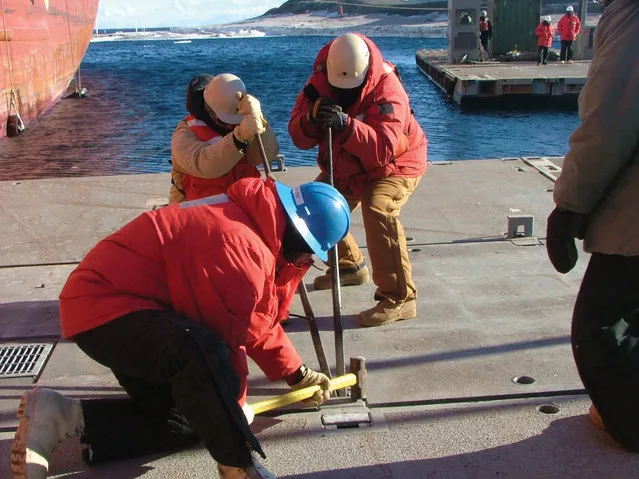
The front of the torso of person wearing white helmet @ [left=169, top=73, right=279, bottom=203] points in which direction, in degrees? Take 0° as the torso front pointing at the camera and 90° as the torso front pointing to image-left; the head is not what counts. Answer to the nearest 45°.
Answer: approximately 315°

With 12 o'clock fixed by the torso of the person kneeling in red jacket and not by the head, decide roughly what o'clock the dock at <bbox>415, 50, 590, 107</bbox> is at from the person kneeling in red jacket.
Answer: The dock is roughly at 10 o'clock from the person kneeling in red jacket.

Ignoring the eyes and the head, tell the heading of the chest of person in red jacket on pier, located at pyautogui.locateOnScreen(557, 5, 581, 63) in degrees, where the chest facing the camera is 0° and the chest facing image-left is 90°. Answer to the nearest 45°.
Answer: approximately 0°

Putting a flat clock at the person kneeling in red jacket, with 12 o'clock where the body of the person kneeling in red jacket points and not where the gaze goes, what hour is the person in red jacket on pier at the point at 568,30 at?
The person in red jacket on pier is roughly at 10 o'clock from the person kneeling in red jacket.

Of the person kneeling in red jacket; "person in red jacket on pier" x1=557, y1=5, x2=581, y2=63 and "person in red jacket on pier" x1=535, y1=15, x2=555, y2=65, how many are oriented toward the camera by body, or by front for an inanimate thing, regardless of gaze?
2

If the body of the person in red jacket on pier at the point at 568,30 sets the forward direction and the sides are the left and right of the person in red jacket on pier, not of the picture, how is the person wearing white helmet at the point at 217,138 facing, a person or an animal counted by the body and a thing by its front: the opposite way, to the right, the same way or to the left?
to the left

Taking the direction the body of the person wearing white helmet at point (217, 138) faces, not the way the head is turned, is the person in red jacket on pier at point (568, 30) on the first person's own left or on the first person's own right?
on the first person's own left

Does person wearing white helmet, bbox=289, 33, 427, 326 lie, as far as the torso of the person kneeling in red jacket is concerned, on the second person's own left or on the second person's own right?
on the second person's own left
